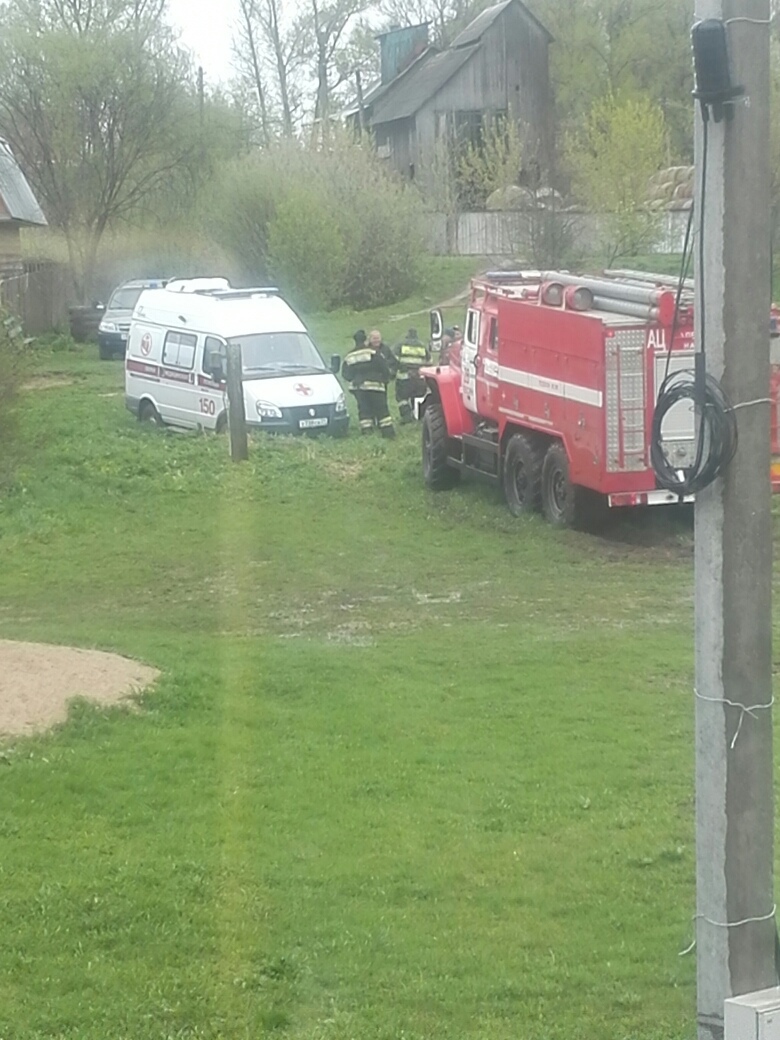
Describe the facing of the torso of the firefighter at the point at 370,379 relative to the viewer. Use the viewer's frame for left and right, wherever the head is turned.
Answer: facing away from the viewer

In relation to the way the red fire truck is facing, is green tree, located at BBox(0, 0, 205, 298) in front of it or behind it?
in front

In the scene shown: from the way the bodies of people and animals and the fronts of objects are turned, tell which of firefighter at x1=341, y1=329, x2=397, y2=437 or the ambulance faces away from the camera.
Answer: the firefighter

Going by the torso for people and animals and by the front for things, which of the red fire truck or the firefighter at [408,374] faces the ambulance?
the red fire truck

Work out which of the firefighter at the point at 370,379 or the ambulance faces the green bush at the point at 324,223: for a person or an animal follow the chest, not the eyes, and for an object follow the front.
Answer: the firefighter

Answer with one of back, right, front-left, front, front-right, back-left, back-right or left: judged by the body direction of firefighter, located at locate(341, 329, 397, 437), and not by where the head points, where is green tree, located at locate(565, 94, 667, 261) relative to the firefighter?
front-right

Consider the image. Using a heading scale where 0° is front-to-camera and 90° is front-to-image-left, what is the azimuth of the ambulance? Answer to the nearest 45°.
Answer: approximately 315°

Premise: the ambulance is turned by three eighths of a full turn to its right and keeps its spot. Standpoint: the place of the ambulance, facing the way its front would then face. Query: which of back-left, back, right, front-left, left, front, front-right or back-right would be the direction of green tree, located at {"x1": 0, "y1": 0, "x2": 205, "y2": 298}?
right

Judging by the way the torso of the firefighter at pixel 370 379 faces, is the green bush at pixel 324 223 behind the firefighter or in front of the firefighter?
in front
